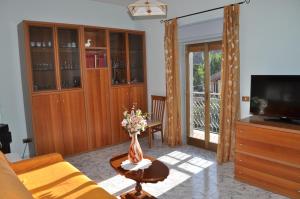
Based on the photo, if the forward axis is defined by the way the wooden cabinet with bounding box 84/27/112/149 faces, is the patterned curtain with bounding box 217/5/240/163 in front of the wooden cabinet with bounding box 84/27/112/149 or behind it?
in front

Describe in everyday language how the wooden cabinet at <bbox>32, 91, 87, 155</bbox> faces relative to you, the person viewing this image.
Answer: facing the viewer

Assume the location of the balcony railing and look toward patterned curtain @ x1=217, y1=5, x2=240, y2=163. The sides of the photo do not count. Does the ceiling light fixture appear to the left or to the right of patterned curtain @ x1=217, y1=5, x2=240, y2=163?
right

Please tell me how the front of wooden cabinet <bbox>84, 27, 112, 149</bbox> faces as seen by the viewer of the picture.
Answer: facing the viewer and to the right of the viewer

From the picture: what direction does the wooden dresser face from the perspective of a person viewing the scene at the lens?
facing the viewer and to the left of the viewer

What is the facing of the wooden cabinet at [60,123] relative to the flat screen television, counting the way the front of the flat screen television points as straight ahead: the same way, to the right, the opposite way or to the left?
to the left

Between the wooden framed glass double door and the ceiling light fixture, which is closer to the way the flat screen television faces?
the ceiling light fixture

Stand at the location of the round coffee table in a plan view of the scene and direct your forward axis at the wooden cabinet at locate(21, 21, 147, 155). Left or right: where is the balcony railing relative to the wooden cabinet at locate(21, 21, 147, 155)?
right

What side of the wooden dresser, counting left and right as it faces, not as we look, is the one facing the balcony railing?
right

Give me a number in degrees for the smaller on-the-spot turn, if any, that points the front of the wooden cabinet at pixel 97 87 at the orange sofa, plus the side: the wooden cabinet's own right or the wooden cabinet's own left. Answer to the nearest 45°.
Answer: approximately 45° to the wooden cabinet's own right
